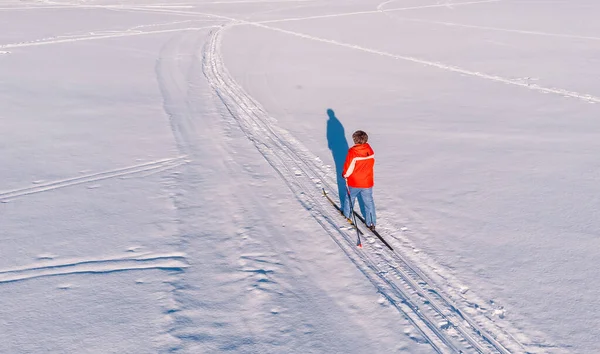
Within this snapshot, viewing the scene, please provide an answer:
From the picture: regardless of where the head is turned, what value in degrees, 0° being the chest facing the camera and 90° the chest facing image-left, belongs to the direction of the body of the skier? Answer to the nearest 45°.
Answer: approximately 135°
